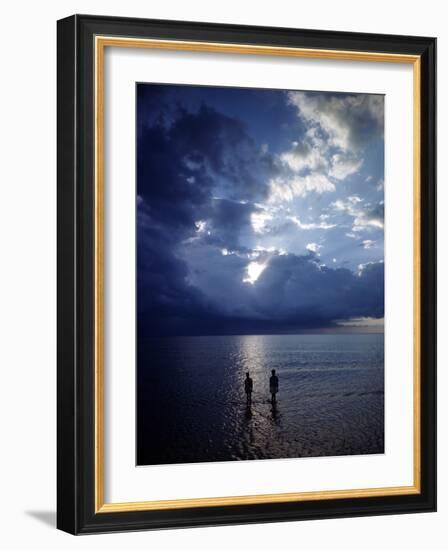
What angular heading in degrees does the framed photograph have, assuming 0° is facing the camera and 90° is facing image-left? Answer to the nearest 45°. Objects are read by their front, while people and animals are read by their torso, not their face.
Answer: approximately 315°
